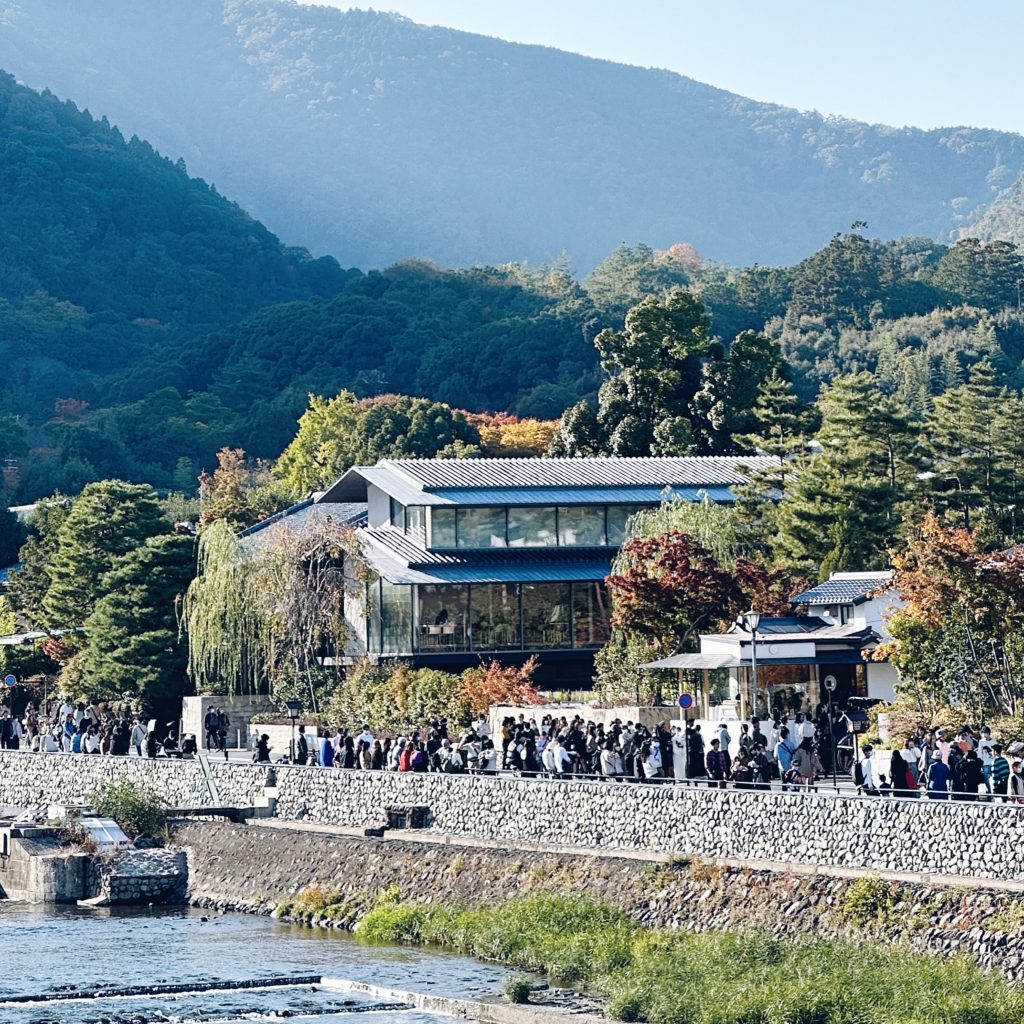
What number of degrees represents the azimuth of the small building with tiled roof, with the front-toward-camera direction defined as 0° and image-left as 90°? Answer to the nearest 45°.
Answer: approximately 0°

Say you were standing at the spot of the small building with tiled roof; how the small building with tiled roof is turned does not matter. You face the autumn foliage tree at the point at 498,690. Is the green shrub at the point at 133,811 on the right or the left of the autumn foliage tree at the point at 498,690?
left

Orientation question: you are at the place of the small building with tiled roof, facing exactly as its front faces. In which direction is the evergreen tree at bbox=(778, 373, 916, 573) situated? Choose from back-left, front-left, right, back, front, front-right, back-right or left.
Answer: back

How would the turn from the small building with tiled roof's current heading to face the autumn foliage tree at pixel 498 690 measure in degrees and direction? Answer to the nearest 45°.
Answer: approximately 135° to its right

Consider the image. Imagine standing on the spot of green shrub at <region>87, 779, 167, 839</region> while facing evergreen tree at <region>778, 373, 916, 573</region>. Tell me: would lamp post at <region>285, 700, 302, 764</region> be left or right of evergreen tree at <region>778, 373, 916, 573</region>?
left

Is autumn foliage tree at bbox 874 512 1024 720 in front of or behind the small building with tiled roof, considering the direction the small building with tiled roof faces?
in front

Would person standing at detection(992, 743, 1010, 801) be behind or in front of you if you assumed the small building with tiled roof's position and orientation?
in front

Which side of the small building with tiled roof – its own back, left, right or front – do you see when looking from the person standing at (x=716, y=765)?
front

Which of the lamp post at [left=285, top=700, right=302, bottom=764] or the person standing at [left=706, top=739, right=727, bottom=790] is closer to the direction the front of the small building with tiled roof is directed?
the person standing

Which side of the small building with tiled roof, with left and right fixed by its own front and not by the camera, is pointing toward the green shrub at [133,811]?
right
